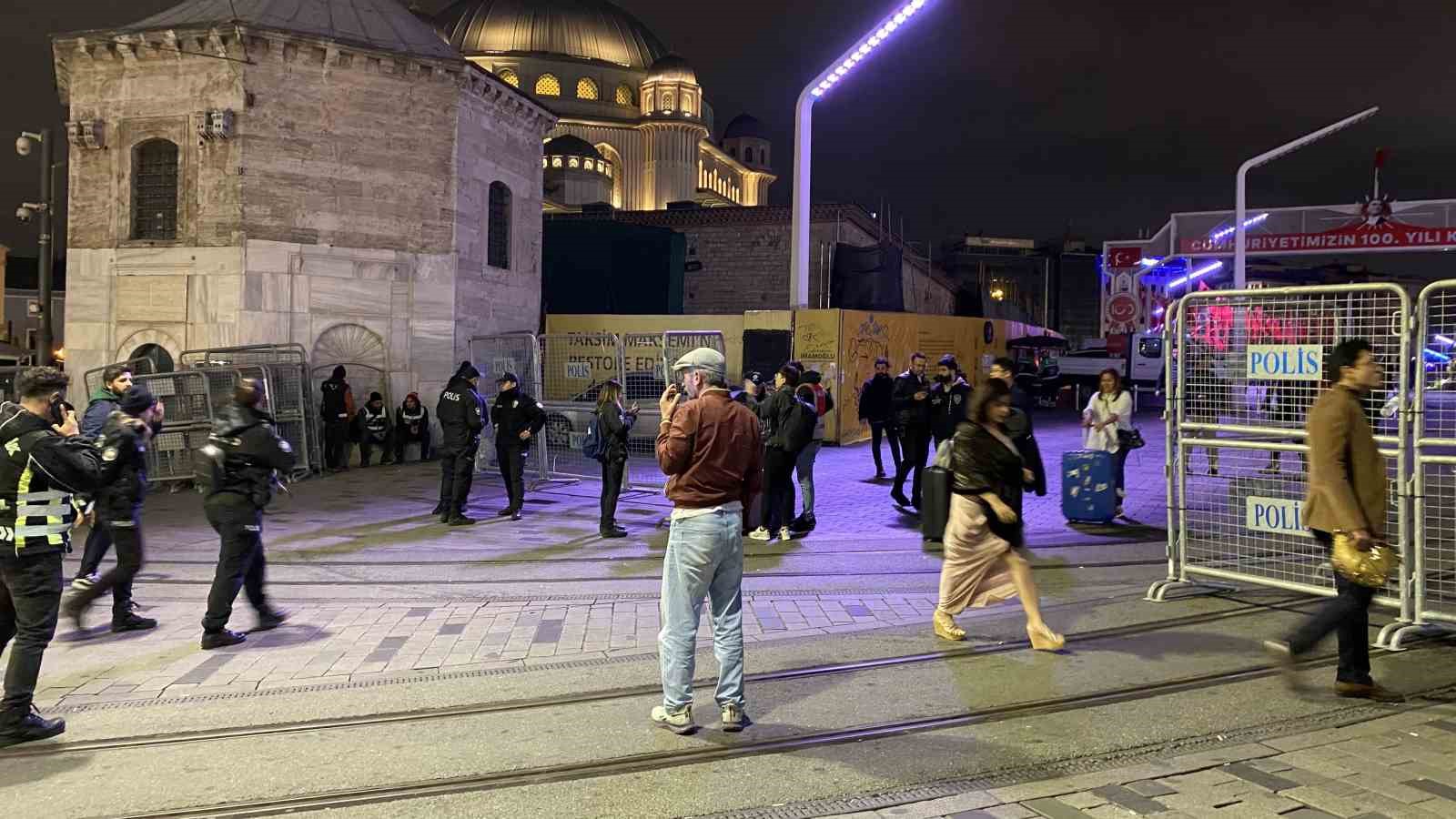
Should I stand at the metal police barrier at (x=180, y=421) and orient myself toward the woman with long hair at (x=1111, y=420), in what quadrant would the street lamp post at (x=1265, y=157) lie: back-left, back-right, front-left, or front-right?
front-left

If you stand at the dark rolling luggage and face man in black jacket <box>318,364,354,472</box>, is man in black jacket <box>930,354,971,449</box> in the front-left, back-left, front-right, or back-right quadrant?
front-right

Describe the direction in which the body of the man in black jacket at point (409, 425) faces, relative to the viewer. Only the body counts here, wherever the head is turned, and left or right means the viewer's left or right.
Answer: facing the viewer

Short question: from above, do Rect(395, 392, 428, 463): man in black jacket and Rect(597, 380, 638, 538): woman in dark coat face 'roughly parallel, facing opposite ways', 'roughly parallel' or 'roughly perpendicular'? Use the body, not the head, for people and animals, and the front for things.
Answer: roughly perpendicular

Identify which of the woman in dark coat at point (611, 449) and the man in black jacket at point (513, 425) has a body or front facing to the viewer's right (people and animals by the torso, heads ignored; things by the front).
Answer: the woman in dark coat

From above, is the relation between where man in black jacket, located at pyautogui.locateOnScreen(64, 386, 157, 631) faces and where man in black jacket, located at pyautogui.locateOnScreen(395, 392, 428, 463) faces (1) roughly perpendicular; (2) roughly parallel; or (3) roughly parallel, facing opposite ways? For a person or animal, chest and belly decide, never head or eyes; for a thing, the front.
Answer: roughly perpendicular

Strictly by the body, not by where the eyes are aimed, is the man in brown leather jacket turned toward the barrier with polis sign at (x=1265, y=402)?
no

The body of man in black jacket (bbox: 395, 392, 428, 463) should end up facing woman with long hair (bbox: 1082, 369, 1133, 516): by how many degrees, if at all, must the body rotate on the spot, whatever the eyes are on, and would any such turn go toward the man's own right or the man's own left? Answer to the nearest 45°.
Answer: approximately 45° to the man's own left

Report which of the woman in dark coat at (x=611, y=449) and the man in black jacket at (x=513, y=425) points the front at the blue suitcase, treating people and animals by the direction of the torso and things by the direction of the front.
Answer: the woman in dark coat

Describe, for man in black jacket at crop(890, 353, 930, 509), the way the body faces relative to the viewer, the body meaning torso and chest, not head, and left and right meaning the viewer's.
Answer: facing the viewer and to the right of the viewer

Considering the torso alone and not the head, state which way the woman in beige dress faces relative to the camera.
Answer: to the viewer's right

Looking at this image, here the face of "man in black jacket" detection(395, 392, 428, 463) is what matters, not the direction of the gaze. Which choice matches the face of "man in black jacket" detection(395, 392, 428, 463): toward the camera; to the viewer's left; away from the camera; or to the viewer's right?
toward the camera
